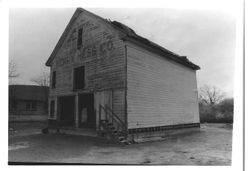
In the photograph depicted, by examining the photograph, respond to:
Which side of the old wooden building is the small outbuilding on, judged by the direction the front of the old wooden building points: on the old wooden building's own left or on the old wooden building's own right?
on the old wooden building's own right

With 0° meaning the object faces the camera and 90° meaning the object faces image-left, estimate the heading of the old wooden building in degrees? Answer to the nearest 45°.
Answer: approximately 45°

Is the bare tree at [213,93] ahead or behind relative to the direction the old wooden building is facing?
behind
